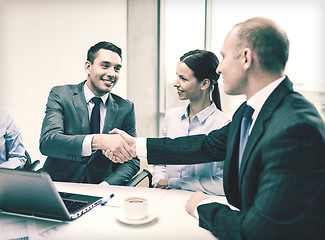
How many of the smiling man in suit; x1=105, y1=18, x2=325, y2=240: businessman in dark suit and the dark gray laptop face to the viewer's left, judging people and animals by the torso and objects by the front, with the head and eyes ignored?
1

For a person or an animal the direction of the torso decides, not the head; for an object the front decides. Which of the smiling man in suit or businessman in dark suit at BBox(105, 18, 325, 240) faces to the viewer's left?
the businessman in dark suit

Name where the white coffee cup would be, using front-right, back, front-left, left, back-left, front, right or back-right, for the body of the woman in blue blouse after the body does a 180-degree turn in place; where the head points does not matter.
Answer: back-right

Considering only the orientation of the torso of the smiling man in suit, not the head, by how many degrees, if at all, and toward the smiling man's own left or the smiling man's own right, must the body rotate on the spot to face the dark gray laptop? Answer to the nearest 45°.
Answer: approximately 45° to the smiling man's own right

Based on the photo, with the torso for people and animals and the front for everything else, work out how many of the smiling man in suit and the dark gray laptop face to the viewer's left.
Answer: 0

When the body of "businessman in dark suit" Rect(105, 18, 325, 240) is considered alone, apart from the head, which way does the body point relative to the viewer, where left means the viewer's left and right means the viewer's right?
facing to the left of the viewer

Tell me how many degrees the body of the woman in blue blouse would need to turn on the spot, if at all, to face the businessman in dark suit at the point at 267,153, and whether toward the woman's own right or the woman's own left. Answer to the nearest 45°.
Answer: approximately 45° to the woman's own left

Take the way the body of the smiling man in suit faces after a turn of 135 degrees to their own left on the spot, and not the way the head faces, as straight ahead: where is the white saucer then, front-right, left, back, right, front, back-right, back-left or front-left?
back

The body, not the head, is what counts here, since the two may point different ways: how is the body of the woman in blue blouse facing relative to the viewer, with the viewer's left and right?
facing the viewer and to the left of the viewer
